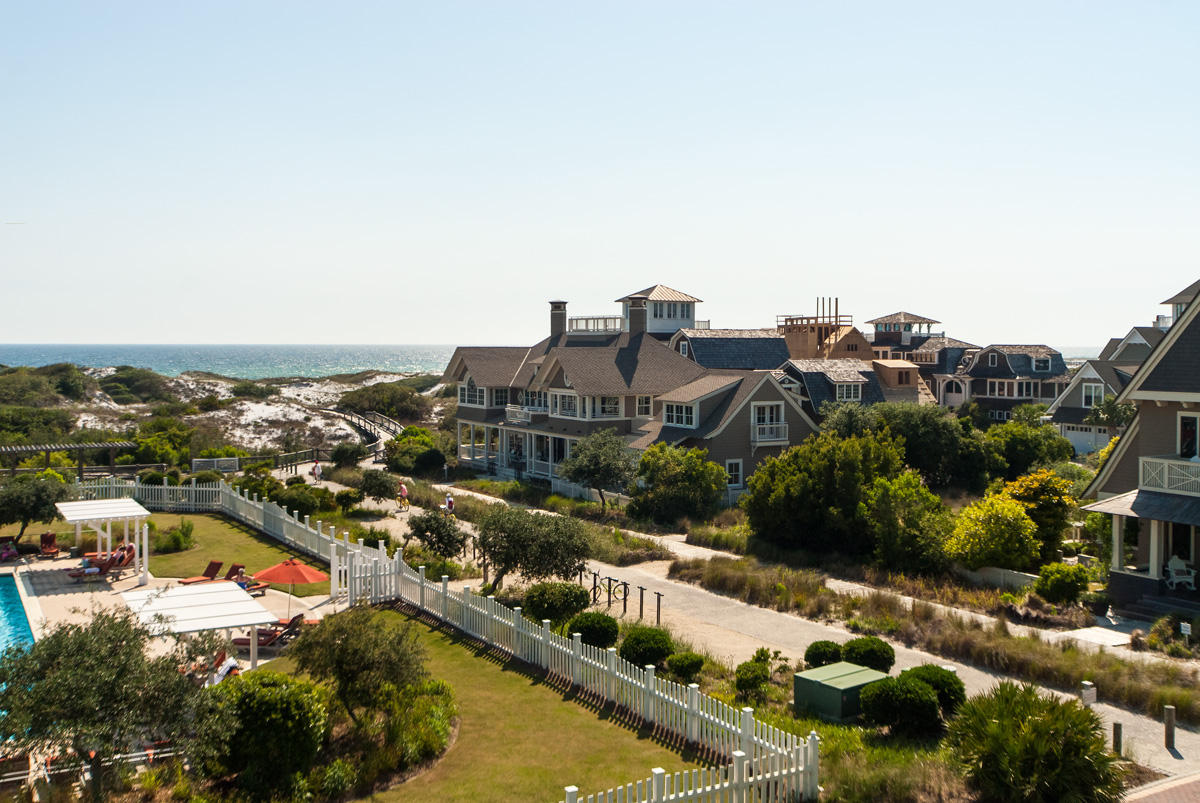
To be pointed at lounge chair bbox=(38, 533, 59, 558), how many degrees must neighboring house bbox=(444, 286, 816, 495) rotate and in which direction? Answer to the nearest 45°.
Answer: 0° — it already faces it

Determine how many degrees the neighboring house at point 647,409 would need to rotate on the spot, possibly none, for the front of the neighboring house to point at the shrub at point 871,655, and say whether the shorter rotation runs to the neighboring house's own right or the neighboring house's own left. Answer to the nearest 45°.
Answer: approximately 45° to the neighboring house's own left

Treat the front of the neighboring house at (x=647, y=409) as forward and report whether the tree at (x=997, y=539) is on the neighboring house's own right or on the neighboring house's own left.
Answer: on the neighboring house's own left

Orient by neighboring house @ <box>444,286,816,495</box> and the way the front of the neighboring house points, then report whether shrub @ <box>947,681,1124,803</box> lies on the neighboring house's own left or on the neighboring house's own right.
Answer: on the neighboring house's own left

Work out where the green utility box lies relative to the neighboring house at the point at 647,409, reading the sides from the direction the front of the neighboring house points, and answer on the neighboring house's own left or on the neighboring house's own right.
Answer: on the neighboring house's own left

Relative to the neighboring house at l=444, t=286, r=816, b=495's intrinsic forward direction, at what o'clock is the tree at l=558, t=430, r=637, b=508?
The tree is roughly at 11 o'clock from the neighboring house.

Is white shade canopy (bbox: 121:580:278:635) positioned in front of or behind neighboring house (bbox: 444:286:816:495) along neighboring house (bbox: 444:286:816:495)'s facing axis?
in front

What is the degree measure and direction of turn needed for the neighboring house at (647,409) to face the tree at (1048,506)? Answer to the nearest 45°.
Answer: approximately 90° to its left

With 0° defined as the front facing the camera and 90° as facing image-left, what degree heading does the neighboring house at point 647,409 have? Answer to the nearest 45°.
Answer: approximately 45°

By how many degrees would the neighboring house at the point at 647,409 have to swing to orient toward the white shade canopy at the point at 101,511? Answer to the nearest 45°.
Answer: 0° — it already faces it

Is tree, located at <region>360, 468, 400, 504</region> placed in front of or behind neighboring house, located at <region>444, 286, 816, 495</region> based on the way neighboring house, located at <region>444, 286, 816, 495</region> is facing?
in front
